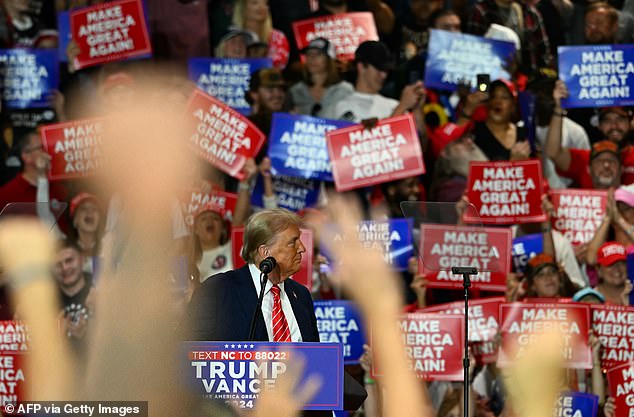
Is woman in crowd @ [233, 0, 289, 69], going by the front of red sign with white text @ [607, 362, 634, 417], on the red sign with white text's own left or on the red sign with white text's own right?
on the red sign with white text's own right

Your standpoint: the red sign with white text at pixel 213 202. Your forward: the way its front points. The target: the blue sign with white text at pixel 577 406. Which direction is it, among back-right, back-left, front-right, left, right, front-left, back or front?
front-left

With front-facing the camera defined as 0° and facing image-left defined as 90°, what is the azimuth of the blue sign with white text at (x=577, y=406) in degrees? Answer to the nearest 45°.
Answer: approximately 0°

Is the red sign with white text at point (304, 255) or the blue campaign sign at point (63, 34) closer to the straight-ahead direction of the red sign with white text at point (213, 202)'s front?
the red sign with white text

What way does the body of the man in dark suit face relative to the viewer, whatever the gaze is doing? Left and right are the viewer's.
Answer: facing the viewer and to the right of the viewer

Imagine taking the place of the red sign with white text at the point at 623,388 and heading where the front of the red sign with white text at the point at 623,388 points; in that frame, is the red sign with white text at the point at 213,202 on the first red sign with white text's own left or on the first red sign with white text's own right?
on the first red sign with white text's own right

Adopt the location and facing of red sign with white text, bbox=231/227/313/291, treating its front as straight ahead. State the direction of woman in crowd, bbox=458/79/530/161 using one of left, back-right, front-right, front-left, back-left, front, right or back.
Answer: back-left

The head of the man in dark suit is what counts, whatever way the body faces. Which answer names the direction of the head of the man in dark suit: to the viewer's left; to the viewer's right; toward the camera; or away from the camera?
to the viewer's right

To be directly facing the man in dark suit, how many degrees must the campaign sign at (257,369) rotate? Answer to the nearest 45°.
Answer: approximately 180°

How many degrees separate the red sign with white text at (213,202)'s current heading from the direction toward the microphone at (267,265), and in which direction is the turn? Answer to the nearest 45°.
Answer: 0° — it already faces it

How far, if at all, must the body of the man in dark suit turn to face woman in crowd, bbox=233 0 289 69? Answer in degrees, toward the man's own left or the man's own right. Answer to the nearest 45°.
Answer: approximately 135° to the man's own left

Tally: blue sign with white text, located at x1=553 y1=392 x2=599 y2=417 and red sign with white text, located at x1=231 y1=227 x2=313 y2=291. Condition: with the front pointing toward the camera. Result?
2

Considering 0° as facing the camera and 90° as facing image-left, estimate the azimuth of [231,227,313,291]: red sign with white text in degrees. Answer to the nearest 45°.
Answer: approximately 0°
